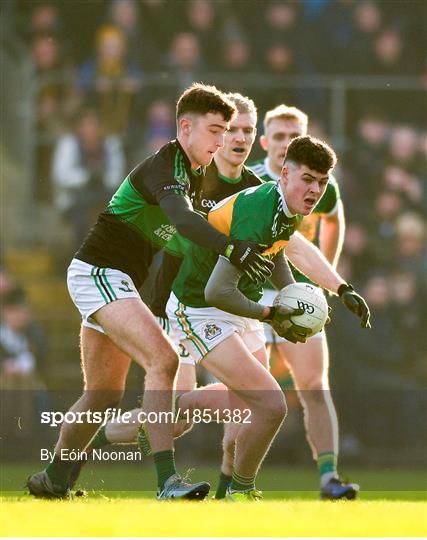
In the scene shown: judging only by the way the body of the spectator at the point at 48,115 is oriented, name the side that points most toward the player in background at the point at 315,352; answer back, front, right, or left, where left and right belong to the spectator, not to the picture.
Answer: front

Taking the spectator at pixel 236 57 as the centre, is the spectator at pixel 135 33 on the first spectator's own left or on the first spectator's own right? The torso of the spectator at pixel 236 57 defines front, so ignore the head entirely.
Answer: on the first spectator's own right

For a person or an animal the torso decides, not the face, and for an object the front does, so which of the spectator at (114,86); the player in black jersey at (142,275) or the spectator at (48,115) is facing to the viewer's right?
the player in black jersey

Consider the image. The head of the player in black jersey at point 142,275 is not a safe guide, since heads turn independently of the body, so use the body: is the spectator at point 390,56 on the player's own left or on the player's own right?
on the player's own left

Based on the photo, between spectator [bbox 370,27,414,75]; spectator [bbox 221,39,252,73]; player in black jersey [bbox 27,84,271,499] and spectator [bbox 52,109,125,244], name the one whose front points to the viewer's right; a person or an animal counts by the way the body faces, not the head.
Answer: the player in black jersey

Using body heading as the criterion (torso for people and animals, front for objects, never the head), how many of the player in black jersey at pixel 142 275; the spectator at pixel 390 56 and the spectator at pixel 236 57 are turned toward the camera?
2

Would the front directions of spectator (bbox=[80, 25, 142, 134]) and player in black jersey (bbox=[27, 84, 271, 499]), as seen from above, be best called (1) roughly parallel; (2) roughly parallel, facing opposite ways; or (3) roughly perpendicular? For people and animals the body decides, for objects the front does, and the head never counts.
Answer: roughly perpendicular

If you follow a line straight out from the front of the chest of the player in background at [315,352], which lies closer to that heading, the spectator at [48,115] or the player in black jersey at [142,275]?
the player in black jersey

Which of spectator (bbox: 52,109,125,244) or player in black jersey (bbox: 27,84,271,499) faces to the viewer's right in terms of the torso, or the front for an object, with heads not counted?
the player in black jersey

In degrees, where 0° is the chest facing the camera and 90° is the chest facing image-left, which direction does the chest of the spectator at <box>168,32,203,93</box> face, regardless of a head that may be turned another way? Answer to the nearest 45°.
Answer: approximately 0°

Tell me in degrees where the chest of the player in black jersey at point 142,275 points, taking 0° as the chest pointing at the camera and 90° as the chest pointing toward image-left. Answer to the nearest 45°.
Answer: approximately 270°

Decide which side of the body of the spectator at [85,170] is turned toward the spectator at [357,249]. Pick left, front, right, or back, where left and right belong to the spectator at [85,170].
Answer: left

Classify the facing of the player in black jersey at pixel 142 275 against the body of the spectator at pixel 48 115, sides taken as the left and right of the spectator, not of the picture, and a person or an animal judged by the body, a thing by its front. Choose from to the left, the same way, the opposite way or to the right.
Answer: to the left

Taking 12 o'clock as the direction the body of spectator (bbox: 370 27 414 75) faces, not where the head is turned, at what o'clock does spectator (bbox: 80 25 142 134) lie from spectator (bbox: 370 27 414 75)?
spectator (bbox: 80 25 142 134) is roughly at 2 o'clock from spectator (bbox: 370 27 414 75).

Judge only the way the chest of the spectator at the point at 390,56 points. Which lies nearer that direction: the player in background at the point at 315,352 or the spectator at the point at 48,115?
the player in background

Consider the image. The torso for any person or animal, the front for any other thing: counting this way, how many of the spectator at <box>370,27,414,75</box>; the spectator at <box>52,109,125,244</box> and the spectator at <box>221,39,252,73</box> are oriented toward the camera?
3
